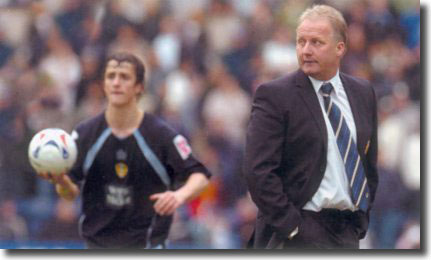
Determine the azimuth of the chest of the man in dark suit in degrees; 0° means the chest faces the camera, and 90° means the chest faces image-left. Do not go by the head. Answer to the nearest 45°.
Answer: approximately 315°
